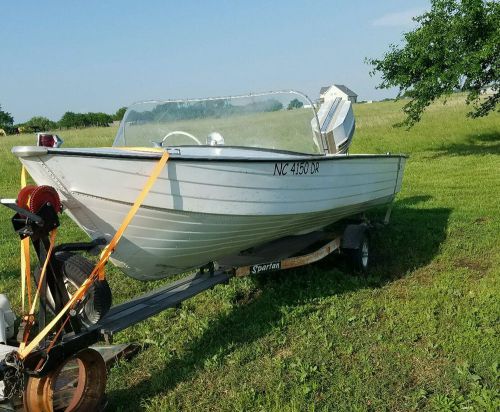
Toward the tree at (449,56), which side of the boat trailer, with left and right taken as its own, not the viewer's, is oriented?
back

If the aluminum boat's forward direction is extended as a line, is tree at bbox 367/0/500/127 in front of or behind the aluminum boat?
behind

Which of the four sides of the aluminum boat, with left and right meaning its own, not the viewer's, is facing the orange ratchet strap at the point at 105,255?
front

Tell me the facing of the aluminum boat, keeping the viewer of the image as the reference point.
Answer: facing the viewer and to the left of the viewer

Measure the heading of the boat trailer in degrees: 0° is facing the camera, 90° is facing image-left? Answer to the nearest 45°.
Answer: approximately 45°

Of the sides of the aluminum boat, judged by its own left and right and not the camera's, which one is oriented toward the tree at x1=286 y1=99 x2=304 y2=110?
back
